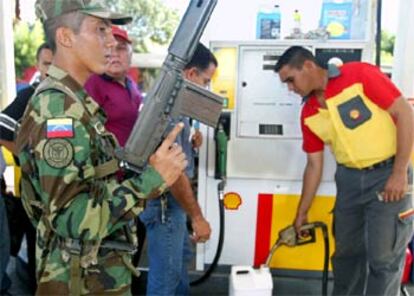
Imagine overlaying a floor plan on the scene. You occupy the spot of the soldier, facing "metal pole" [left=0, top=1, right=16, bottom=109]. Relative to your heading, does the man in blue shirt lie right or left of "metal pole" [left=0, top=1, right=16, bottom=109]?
right

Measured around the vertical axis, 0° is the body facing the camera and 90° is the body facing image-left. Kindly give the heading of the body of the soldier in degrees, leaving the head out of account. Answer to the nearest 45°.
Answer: approximately 270°

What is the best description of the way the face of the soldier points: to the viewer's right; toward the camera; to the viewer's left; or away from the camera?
to the viewer's right

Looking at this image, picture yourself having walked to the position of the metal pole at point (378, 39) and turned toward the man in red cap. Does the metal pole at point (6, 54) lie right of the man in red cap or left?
right
